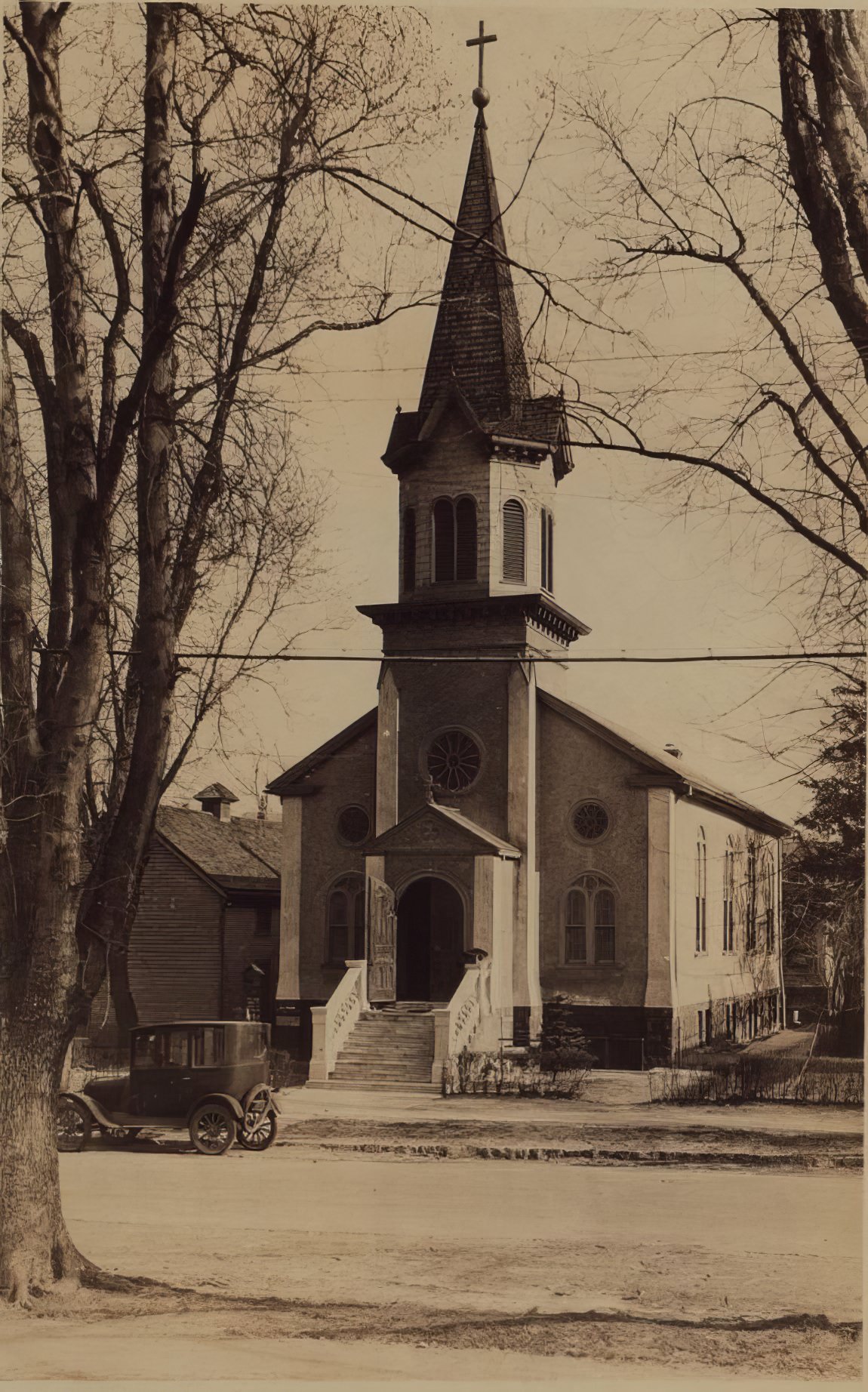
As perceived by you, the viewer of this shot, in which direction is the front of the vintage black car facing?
facing away from the viewer and to the left of the viewer
